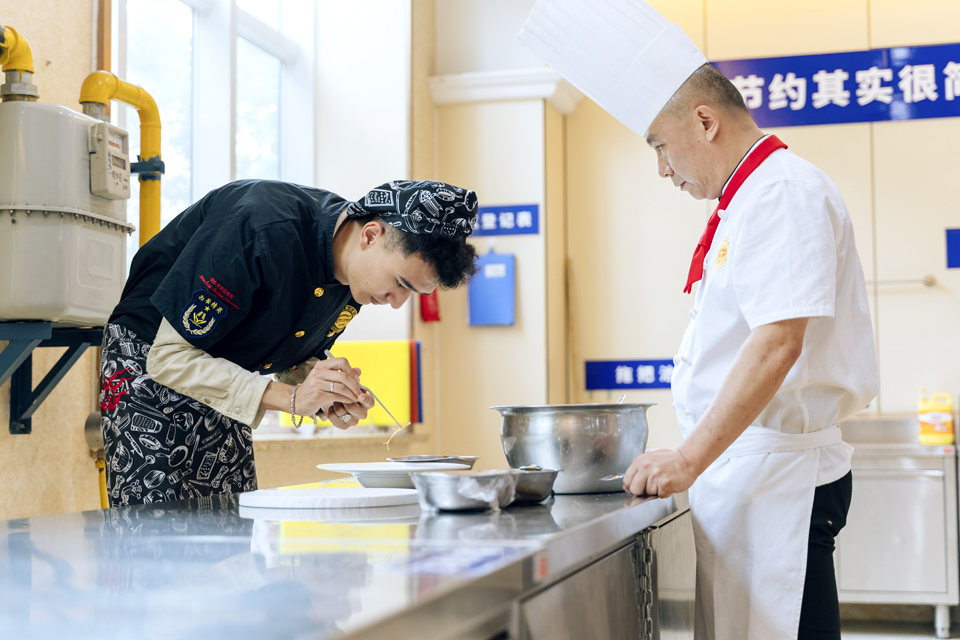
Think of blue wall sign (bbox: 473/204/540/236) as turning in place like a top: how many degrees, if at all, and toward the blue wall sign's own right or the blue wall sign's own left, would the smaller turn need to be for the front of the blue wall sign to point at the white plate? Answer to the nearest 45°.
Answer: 0° — it already faces it

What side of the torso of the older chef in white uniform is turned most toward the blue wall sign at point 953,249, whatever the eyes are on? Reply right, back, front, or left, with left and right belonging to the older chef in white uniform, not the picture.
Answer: right

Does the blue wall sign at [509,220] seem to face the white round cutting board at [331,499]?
yes

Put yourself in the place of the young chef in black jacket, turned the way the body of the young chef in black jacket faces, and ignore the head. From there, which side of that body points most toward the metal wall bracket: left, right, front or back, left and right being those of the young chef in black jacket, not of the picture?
back

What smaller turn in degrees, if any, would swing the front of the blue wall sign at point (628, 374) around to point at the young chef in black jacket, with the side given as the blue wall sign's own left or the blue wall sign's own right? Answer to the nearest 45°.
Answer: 0° — it already faces them

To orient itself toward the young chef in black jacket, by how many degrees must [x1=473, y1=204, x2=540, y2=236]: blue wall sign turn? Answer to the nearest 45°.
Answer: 0° — it already faces them

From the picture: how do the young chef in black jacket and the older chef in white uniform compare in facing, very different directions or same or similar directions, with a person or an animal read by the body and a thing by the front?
very different directions

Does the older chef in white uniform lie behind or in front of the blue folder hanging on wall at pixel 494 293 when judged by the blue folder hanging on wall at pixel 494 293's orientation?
in front

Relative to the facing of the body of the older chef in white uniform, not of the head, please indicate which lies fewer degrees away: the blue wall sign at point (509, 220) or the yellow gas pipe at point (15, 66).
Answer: the yellow gas pipe

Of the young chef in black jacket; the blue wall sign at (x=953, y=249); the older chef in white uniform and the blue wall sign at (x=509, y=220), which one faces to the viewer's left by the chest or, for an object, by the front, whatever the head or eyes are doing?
the older chef in white uniform

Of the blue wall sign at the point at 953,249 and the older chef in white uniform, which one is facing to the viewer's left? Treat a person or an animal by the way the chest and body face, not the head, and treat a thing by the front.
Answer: the older chef in white uniform

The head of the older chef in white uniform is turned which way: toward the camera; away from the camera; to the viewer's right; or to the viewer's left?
to the viewer's left

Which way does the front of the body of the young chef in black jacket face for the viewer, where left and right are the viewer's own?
facing the viewer and to the right of the viewer

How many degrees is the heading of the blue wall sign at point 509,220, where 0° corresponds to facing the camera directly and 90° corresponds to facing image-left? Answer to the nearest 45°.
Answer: approximately 0°

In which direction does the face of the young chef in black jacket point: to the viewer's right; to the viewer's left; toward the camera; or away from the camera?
to the viewer's right

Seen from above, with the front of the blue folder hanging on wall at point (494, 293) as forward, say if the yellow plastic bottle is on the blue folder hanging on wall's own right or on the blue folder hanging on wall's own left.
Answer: on the blue folder hanging on wall's own left
